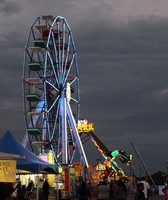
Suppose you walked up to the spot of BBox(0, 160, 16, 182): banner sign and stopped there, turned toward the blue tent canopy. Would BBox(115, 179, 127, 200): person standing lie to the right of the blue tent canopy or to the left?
right

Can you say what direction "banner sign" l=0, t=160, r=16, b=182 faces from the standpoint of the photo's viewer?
facing the viewer

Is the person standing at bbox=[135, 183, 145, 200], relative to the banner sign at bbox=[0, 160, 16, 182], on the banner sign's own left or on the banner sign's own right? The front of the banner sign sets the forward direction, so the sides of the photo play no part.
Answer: on the banner sign's own left
